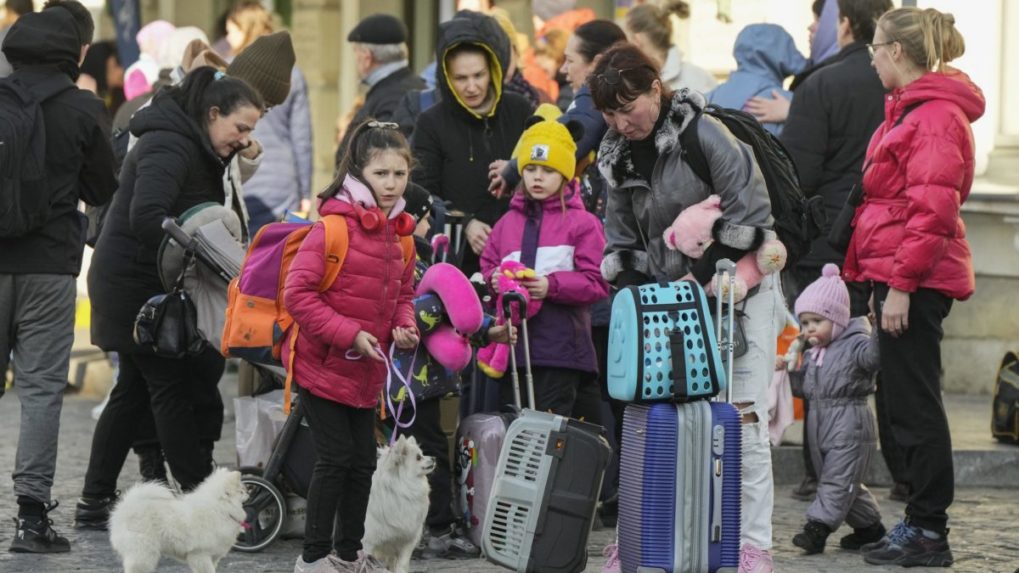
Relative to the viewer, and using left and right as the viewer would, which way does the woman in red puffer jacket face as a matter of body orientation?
facing to the left of the viewer

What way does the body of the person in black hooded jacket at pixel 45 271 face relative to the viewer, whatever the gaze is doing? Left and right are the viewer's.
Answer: facing away from the viewer and to the right of the viewer

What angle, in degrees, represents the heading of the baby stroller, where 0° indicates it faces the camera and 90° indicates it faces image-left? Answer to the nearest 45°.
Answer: approximately 270°

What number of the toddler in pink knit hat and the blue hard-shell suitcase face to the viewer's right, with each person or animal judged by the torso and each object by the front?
0

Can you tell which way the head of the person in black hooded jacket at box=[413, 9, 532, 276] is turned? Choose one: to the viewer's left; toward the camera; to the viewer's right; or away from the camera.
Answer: toward the camera

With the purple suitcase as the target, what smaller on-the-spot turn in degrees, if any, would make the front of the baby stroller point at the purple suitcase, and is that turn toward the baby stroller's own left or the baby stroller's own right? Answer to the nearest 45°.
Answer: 0° — it already faces it

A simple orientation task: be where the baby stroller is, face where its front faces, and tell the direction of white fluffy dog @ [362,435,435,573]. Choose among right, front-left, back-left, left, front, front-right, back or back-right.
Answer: front-right

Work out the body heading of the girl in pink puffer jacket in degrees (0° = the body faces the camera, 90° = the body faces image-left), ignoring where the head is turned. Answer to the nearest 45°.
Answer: approximately 315°

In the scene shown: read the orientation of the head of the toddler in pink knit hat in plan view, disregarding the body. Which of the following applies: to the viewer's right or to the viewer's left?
to the viewer's left
